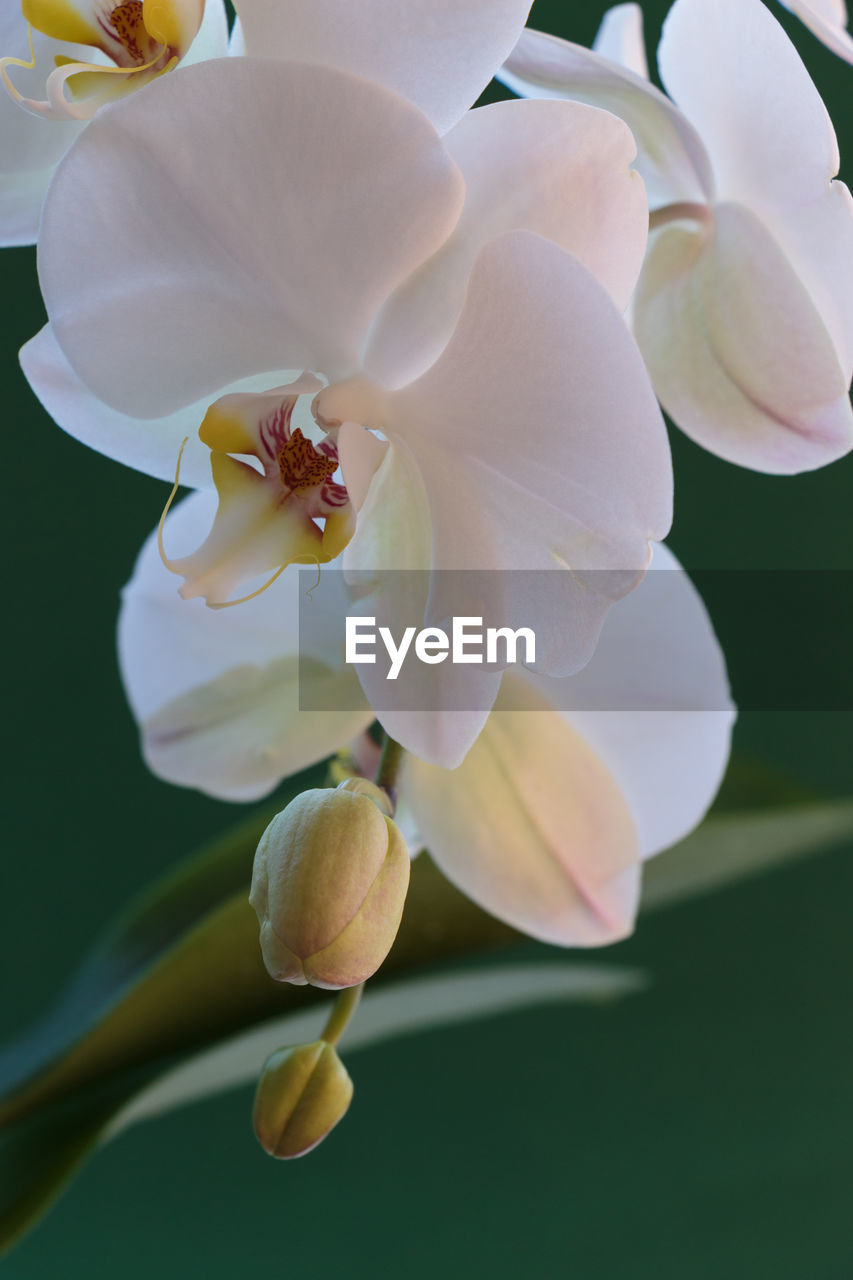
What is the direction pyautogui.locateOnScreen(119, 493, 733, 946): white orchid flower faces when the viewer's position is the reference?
facing away from the viewer

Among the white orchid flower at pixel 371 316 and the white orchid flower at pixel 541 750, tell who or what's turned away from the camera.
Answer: the white orchid flower at pixel 541 750

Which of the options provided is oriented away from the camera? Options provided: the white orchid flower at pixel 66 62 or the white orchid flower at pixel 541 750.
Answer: the white orchid flower at pixel 541 750

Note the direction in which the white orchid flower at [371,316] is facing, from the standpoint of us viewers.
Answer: facing the viewer and to the left of the viewer

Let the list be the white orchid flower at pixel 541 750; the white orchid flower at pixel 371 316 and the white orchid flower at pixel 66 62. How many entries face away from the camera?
1

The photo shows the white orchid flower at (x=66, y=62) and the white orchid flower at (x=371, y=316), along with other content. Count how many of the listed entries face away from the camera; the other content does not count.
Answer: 0

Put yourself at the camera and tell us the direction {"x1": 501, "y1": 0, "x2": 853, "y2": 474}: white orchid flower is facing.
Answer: facing away from the viewer and to the right of the viewer
